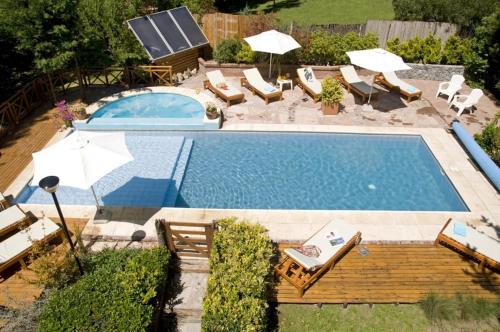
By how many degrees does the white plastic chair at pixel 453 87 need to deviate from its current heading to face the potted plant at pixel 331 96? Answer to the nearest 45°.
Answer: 0° — it already faces it

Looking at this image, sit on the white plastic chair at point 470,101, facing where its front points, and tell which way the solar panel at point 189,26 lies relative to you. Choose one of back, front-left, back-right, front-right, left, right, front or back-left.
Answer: front-right

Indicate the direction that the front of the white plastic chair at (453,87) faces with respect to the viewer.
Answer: facing the viewer and to the left of the viewer

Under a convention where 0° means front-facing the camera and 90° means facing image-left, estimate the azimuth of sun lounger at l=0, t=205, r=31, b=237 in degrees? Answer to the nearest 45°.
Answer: approximately 225°

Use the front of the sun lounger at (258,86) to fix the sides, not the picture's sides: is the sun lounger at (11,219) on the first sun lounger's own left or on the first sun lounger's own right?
on the first sun lounger's own right

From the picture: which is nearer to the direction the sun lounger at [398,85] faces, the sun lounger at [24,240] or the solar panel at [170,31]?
the sun lounger

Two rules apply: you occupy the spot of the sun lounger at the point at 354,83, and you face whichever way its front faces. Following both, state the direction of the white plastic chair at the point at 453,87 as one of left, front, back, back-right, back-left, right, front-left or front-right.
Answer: front-left

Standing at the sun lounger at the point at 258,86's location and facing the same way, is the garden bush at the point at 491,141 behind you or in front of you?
in front

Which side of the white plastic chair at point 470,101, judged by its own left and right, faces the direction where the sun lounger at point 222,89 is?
front

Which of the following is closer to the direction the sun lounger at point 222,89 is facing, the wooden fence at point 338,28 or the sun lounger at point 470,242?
the sun lounger

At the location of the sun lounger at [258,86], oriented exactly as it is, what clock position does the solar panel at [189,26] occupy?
The solar panel is roughly at 6 o'clock from the sun lounger.

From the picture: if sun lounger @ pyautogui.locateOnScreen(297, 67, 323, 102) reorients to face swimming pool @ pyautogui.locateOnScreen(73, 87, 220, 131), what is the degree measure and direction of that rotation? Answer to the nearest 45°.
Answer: approximately 90° to its right
